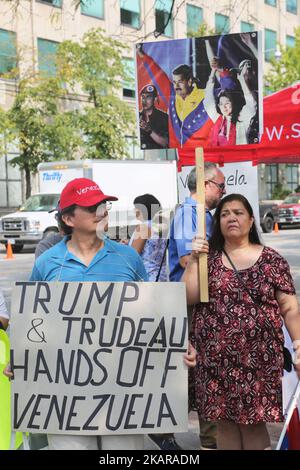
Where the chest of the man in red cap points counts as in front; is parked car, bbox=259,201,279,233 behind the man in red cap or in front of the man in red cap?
behind

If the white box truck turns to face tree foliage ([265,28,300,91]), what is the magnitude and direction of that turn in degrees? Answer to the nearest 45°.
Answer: approximately 180°

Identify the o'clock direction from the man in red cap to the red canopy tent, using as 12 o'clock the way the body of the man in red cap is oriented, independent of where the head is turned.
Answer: The red canopy tent is roughly at 7 o'clock from the man in red cap.

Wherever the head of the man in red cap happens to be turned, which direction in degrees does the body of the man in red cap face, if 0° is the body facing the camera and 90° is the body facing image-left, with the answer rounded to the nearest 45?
approximately 0°

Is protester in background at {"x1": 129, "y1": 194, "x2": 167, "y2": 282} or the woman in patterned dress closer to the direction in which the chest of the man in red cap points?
the woman in patterned dress

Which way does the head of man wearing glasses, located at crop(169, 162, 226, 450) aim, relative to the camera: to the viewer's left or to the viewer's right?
to the viewer's right

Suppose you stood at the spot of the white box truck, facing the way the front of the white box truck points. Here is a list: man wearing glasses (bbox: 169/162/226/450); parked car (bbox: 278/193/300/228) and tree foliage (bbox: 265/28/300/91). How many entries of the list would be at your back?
2
